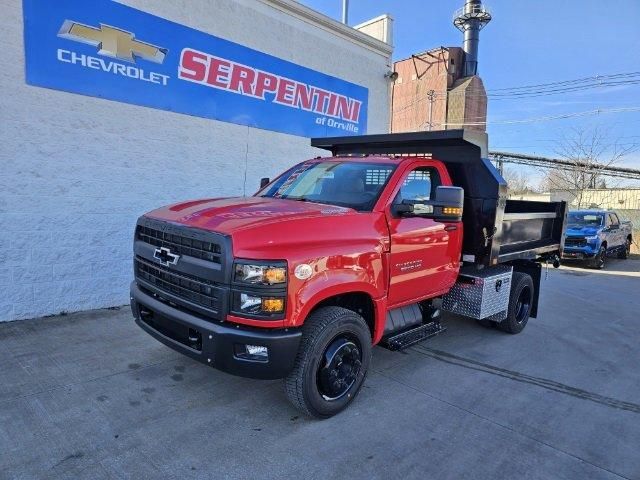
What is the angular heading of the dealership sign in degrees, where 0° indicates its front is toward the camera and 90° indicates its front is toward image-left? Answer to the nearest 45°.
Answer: approximately 315°

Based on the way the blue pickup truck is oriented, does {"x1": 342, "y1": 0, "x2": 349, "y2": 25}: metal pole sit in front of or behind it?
in front

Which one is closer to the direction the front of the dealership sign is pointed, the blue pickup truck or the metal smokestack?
the blue pickup truck

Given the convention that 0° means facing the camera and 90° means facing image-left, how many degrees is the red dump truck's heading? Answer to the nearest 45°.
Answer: approximately 45°

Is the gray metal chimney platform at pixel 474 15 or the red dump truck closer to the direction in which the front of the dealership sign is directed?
the red dump truck

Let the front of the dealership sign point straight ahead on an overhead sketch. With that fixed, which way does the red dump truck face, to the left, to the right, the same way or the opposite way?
to the right

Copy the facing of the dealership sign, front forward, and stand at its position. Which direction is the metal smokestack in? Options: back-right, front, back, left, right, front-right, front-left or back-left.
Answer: left

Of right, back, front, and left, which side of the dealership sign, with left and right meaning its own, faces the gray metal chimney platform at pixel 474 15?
left

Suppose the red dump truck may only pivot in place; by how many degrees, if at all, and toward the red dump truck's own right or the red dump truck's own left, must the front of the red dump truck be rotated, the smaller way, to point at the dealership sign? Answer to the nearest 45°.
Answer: approximately 90° to the red dump truck's own right

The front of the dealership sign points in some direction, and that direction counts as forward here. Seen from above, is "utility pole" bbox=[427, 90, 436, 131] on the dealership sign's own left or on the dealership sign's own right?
on the dealership sign's own left

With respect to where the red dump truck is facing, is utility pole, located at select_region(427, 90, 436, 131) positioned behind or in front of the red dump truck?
behind

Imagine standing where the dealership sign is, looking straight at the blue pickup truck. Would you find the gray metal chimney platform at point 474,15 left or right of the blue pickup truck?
left

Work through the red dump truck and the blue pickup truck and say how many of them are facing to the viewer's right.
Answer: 0
